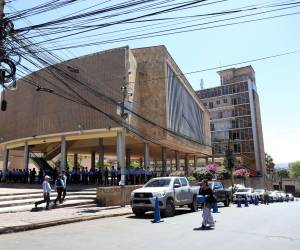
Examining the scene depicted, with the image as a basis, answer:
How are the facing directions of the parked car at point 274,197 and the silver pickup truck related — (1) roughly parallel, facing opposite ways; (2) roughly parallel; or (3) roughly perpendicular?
roughly parallel

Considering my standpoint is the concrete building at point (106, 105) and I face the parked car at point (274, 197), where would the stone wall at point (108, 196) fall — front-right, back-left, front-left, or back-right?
back-right

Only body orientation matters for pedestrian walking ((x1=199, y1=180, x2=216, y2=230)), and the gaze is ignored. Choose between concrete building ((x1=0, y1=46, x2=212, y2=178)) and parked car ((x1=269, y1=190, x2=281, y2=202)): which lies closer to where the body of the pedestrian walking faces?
the concrete building

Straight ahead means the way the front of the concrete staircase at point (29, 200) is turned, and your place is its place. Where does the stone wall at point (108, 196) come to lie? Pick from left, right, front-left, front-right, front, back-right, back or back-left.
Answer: left

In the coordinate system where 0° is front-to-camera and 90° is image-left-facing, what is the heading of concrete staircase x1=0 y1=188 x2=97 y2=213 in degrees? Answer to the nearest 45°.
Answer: approximately 0°

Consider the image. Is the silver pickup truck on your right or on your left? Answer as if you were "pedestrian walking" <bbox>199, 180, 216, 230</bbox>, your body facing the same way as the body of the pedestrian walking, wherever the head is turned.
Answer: on your right

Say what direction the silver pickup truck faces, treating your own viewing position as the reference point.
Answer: facing the viewer and to the left of the viewer

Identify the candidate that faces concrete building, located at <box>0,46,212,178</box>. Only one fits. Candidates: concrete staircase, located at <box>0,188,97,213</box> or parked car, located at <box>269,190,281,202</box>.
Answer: the parked car

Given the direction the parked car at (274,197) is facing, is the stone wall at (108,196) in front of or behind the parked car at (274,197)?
in front
